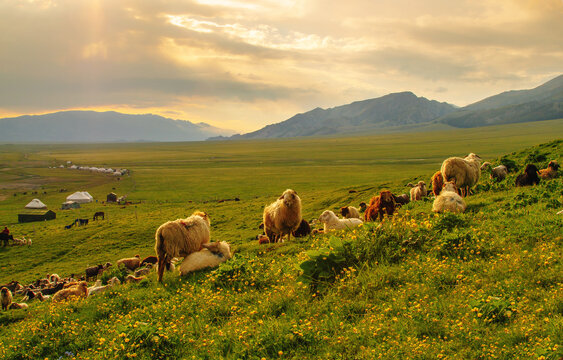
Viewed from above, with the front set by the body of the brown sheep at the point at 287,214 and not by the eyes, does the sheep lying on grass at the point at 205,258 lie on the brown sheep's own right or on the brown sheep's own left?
on the brown sheep's own right
